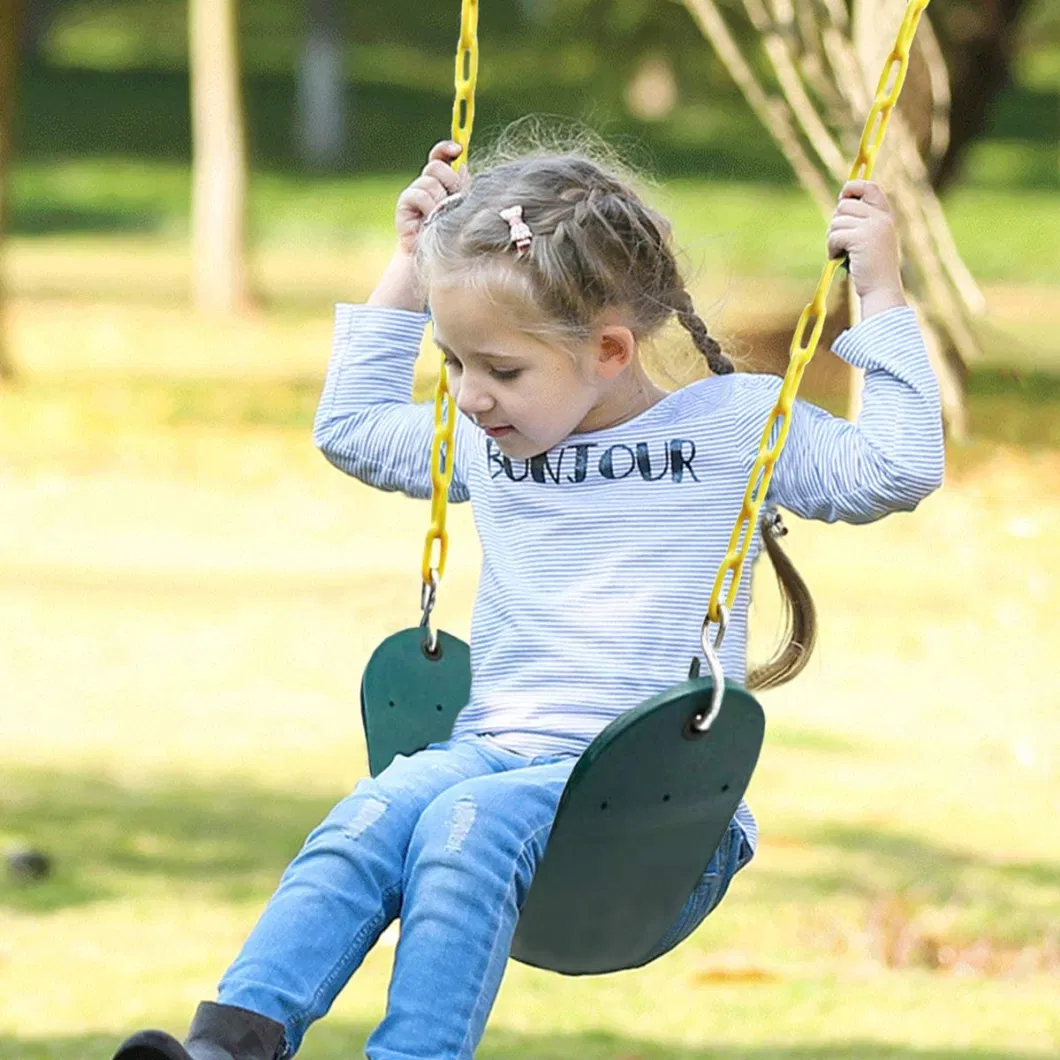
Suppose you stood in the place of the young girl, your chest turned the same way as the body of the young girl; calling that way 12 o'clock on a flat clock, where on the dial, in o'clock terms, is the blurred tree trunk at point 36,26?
The blurred tree trunk is roughly at 4 o'clock from the young girl.

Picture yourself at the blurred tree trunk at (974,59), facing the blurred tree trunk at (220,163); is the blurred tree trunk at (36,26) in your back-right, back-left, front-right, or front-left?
front-right

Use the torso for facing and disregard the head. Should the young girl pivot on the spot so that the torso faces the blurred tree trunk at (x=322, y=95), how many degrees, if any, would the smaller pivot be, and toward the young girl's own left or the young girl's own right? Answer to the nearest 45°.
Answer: approximately 135° to the young girl's own right

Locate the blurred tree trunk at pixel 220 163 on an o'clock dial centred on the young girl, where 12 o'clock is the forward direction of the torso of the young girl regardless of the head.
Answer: The blurred tree trunk is roughly at 4 o'clock from the young girl.

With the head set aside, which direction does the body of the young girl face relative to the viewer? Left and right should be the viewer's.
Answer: facing the viewer and to the left of the viewer

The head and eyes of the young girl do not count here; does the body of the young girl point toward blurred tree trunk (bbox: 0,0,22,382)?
no

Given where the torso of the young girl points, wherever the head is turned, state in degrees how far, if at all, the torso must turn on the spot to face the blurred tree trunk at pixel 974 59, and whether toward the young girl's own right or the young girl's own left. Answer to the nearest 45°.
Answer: approximately 135° to the young girl's own right

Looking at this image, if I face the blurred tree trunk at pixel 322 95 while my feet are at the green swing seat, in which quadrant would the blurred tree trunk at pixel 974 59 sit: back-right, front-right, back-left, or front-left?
front-right

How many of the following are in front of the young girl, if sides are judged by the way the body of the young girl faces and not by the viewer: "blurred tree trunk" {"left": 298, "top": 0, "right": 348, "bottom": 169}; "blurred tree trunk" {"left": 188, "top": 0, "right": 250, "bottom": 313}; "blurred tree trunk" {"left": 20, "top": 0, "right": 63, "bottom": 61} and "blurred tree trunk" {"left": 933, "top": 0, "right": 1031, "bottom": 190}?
0

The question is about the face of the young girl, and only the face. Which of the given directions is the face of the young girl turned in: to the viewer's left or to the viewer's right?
to the viewer's left
